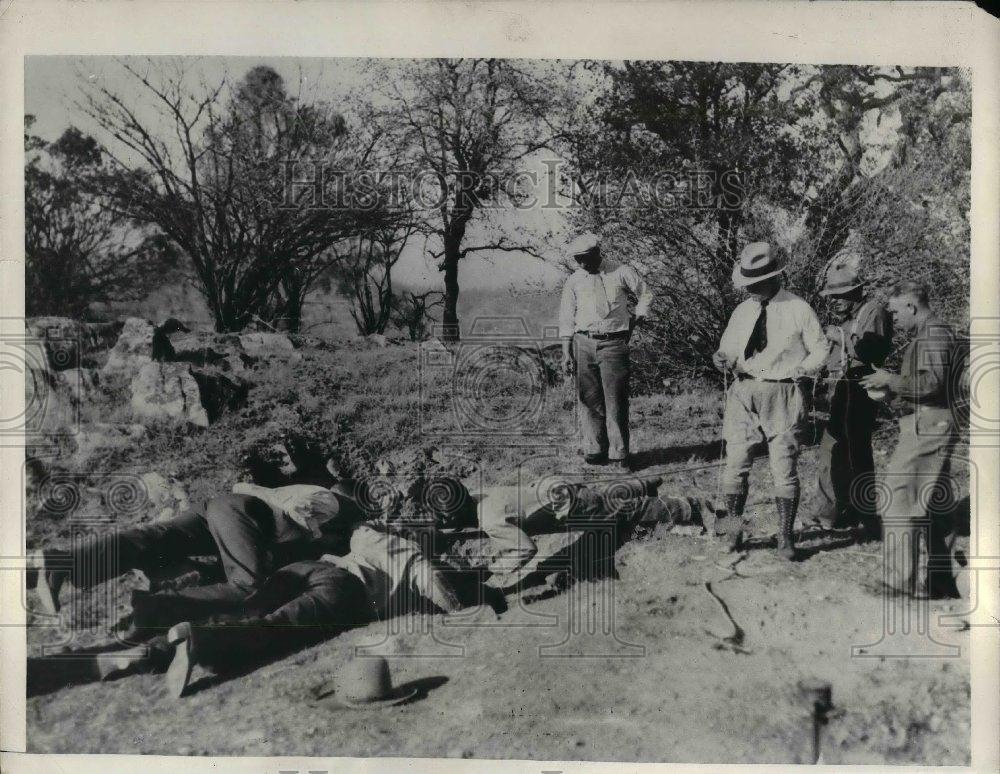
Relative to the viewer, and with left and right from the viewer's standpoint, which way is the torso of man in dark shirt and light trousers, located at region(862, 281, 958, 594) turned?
facing to the left of the viewer

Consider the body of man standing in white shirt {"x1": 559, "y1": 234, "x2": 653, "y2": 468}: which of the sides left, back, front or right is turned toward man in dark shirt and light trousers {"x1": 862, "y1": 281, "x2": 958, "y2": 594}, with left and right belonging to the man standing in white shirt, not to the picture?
left

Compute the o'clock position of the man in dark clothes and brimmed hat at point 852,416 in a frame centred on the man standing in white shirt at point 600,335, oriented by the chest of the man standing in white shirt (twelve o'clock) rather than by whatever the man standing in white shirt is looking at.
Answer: The man in dark clothes and brimmed hat is roughly at 9 o'clock from the man standing in white shirt.

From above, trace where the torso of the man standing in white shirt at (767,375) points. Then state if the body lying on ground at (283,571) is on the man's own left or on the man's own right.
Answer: on the man's own right

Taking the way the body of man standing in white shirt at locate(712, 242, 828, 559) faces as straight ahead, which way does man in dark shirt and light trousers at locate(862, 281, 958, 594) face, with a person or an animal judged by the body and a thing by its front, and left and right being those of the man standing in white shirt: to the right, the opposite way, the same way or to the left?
to the right

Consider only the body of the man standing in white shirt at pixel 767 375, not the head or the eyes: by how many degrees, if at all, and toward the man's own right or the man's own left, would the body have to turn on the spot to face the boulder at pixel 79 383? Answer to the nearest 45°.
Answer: approximately 90° to the man's own right

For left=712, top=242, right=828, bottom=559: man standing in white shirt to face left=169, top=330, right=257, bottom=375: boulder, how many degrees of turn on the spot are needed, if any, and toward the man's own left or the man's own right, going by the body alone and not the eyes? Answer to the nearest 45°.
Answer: approximately 90° to the man's own right
